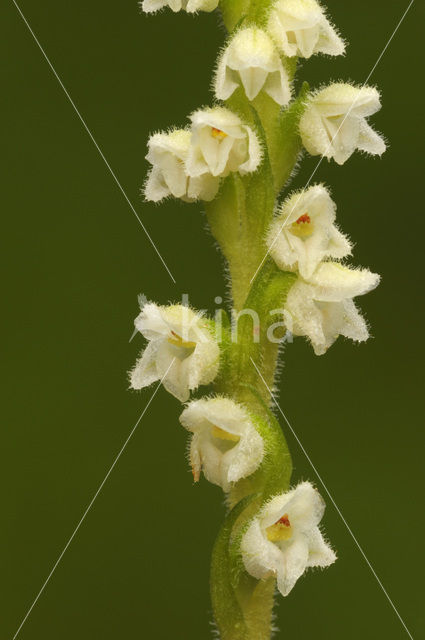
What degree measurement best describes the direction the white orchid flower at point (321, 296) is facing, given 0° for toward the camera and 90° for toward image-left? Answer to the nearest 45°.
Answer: approximately 315°

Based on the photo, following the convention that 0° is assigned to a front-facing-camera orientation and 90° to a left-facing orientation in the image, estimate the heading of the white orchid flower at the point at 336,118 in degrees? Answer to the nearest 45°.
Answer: approximately 315°
